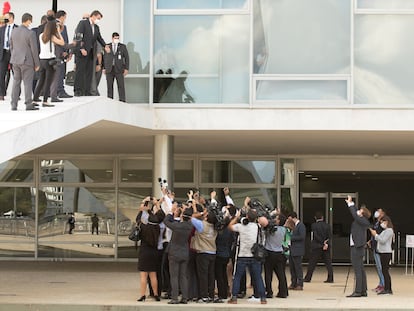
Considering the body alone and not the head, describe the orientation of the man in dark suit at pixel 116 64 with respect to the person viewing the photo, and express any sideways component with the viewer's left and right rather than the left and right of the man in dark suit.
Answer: facing the viewer

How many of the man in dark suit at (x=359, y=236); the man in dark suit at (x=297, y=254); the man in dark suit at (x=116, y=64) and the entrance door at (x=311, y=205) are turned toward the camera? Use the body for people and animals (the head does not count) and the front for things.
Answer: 2

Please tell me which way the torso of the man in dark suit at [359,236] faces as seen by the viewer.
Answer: to the viewer's left

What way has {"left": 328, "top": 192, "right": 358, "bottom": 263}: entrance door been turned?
toward the camera

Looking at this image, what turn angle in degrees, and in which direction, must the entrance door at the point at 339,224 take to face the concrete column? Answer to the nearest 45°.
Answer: approximately 45° to its right

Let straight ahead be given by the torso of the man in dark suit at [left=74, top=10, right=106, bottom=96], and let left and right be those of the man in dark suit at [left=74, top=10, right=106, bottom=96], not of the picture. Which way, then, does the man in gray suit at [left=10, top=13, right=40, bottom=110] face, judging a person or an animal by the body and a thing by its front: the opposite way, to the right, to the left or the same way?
to the left

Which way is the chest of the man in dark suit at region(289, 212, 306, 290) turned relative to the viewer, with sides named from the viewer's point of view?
facing to the left of the viewer

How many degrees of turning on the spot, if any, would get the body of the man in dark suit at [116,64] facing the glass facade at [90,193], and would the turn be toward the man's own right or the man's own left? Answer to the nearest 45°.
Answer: approximately 180°
